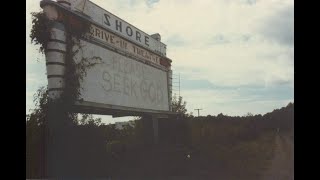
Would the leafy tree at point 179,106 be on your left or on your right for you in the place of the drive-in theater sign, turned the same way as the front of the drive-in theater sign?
on your left

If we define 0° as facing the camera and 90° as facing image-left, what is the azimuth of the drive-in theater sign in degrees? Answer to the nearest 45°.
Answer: approximately 315°
